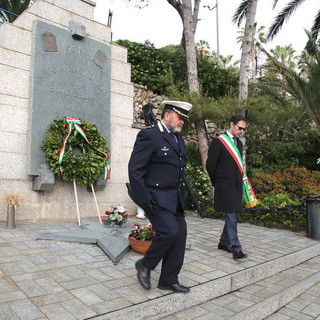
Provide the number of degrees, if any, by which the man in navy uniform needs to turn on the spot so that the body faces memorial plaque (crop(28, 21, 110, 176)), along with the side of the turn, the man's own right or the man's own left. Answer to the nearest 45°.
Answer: approximately 180°

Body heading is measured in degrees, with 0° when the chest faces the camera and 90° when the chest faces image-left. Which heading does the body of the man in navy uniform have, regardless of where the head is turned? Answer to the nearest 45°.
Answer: approximately 315°

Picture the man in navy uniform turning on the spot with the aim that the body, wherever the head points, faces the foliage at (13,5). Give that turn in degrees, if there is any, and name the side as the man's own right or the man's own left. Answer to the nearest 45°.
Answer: approximately 180°

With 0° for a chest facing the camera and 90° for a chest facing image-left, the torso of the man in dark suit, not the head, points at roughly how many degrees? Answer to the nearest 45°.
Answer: approximately 315°

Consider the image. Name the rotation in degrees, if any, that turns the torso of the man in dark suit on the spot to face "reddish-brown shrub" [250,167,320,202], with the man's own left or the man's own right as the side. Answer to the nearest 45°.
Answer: approximately 135° to the man's own left

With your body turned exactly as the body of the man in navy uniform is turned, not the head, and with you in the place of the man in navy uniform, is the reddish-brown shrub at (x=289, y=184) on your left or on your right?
on your left

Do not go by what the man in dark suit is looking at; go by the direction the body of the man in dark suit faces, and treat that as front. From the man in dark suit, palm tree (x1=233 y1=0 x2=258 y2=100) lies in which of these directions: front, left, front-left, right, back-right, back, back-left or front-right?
back-left
